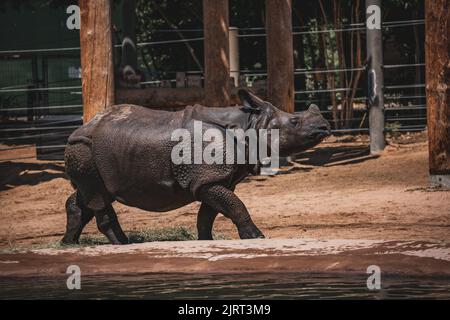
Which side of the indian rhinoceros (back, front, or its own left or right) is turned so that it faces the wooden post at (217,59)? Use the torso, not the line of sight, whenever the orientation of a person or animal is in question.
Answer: left

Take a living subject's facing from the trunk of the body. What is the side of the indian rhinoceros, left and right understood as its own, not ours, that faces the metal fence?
left

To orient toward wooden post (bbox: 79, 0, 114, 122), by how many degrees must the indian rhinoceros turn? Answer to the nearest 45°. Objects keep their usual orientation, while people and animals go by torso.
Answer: approximately 90° to its left

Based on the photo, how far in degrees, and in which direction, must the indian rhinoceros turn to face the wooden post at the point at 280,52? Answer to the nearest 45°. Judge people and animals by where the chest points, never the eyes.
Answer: approximately 90° to its left

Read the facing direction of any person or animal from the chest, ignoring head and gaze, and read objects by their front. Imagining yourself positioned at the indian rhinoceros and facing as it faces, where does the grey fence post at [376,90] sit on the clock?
The grey fence post is roughly at 10 o'clock from the indian rhinoceros.

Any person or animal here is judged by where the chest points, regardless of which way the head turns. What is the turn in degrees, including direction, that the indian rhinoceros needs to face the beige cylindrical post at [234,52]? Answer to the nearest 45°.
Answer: approximately 90° to its left

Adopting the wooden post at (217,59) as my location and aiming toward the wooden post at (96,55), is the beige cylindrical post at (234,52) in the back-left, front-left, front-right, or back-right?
back-right

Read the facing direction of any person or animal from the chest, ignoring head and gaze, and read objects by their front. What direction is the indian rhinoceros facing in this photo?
to the viewer's right

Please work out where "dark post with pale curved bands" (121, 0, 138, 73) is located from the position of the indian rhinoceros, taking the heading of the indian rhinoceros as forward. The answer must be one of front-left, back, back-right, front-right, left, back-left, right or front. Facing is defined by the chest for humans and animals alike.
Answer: left

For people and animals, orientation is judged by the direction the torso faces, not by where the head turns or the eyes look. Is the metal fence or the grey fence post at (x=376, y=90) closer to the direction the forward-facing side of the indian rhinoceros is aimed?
the grey fence post

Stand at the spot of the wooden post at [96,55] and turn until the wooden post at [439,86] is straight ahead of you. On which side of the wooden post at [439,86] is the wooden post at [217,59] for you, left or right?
left

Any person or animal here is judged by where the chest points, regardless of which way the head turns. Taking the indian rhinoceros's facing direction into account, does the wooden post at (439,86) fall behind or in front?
in front
